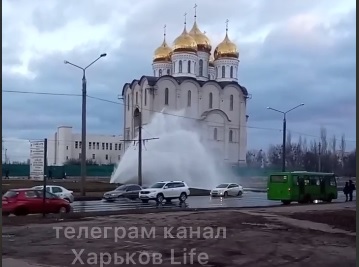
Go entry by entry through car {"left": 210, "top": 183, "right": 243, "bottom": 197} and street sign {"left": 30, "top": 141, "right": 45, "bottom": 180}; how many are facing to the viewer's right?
0

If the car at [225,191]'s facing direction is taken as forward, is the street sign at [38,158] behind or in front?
in front

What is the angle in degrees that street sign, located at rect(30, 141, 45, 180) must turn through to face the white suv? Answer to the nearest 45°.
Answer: approximately 135° to its left
